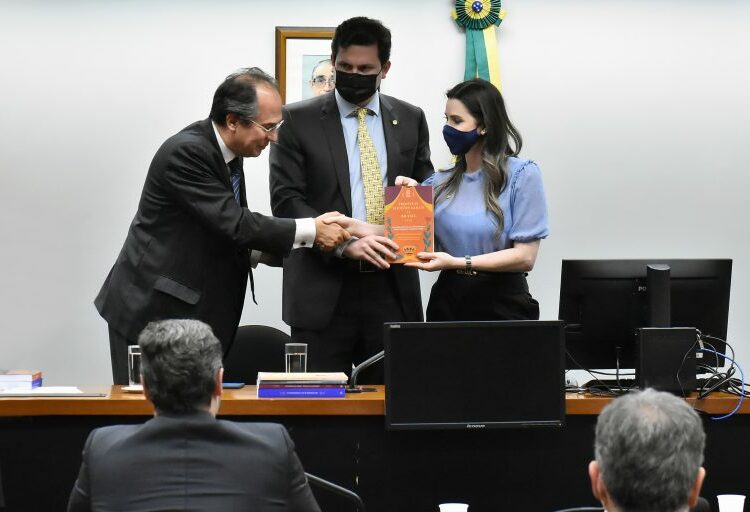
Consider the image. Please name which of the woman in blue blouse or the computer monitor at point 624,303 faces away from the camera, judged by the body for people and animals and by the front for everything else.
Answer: the computer monitor

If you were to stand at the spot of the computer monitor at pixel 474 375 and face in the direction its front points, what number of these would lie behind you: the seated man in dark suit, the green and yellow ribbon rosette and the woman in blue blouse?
2

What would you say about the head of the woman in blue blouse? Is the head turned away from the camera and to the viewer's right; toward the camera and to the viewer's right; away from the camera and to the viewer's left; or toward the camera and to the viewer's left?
toward the camera and to the viewer's left

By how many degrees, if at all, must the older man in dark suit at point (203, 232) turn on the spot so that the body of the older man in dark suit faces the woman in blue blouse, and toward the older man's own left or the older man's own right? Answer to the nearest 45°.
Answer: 0° — they already face them

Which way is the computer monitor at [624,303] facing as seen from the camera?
away from the camera

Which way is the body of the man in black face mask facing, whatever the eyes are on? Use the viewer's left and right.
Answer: facing the viewer

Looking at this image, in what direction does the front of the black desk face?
toward the camera

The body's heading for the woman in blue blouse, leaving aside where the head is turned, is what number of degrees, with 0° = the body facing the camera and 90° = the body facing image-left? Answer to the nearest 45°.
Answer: approximately 45°

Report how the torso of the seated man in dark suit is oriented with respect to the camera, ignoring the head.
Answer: away from the camera

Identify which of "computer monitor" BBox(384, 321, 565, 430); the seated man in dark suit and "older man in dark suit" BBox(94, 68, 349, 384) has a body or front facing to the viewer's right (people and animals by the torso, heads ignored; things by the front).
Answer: the older man in dark suit

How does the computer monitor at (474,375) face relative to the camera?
toward the camera

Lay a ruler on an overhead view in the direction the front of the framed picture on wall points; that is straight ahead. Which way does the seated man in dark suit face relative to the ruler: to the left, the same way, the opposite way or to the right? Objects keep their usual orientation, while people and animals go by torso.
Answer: the opposite way

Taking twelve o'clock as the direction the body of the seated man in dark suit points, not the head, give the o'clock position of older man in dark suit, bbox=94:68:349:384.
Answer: The older man in dark suit is roughly at 12 o'clock from the seated man in dark suit.

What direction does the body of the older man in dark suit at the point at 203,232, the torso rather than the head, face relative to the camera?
to the viewer's right

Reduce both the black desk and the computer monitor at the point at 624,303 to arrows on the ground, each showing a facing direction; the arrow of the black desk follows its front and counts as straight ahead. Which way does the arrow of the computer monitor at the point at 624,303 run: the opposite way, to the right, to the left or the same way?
the opposite way

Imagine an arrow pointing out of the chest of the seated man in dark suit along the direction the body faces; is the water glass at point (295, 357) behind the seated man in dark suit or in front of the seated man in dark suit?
in front
